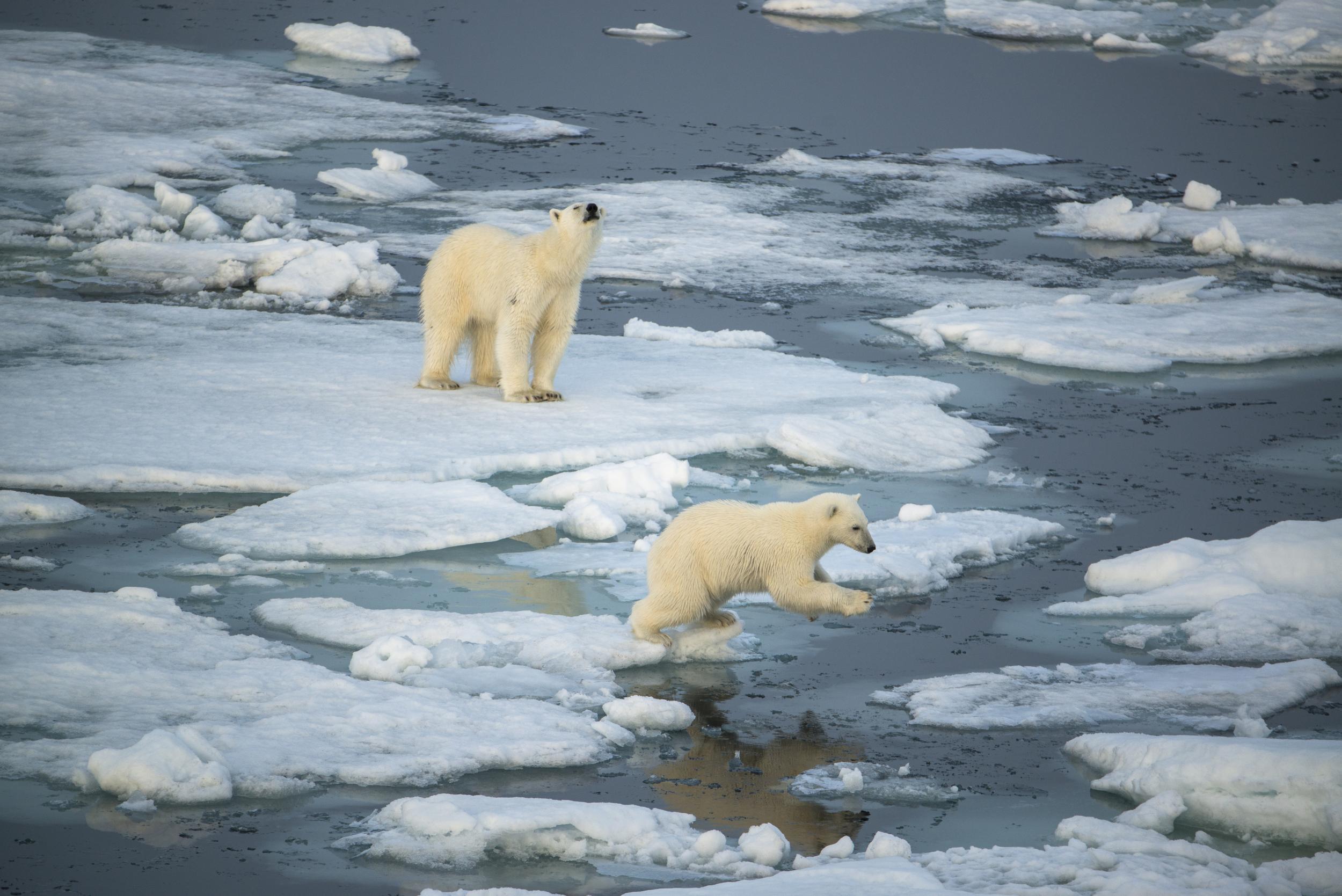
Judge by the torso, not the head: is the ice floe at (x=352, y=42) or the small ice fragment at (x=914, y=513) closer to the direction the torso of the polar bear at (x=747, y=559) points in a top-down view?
the small ice fragment

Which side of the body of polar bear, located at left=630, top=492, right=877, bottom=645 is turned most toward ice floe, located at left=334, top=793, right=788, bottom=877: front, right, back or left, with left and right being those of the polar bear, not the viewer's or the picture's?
right

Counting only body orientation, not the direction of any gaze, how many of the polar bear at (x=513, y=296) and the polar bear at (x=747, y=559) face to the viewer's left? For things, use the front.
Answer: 0

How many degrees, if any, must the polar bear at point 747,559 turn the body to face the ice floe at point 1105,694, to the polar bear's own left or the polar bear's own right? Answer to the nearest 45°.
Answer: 0° — it already faces it

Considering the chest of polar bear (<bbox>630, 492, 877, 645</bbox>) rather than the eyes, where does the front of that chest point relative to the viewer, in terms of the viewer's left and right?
facing to the right of the viewer

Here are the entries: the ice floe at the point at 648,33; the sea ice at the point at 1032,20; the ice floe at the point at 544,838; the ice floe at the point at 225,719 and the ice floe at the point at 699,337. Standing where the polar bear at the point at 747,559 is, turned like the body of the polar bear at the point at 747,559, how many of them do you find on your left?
3

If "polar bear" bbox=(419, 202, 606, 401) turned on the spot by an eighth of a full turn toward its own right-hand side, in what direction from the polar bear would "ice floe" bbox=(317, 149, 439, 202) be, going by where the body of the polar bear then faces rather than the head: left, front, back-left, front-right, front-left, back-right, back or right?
back

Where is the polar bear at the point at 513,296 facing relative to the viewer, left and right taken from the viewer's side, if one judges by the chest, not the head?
facing the viewer and to the right of the viewer

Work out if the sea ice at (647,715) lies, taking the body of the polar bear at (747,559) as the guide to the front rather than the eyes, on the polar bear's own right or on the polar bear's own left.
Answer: on the polar bear's own right

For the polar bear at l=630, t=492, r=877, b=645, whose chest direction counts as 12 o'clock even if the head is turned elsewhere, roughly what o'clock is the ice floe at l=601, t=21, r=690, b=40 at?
The ice floe is roughly at 9 o'clock from the polar bear.

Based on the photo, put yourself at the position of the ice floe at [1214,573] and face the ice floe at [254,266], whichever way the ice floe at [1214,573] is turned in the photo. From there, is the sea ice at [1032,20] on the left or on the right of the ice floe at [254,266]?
right

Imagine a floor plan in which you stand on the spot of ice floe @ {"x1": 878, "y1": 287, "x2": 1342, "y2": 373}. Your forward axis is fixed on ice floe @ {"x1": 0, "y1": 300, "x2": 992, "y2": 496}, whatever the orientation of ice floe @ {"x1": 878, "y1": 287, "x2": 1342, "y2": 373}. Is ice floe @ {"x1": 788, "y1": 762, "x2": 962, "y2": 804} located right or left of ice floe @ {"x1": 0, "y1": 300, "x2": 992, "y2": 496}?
left

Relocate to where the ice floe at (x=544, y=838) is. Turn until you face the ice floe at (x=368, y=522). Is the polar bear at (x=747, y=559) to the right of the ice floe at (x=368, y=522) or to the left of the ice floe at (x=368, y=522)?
right

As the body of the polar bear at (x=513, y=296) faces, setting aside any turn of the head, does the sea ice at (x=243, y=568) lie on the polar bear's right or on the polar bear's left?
on the polar bear's right

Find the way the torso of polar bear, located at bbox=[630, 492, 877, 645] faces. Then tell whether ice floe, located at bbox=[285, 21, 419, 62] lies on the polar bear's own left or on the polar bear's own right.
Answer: on the polar bear's own left

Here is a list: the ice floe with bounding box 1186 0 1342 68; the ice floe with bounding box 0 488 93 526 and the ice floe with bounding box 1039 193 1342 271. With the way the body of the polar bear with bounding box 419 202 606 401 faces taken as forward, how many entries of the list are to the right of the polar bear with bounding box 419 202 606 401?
1
